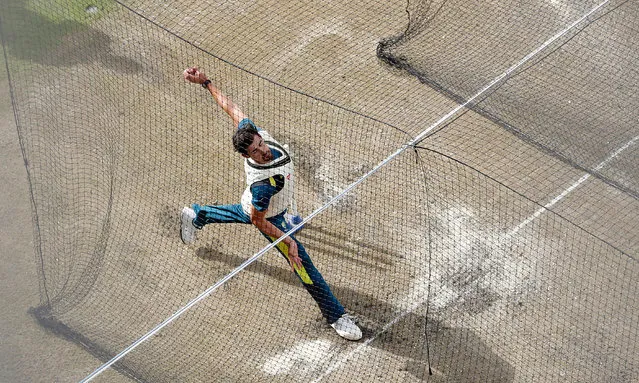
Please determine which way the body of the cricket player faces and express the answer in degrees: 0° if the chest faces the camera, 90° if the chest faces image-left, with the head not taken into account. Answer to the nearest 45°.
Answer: approximately 315°

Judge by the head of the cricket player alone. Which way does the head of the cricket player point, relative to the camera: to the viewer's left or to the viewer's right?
to the viewer's right
